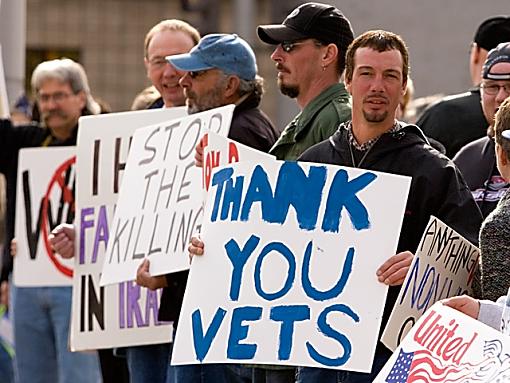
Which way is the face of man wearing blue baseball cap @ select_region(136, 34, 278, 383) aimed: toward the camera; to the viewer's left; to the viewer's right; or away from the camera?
to the viewer's left

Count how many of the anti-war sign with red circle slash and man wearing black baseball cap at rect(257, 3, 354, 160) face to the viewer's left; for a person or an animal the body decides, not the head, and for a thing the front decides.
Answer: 1

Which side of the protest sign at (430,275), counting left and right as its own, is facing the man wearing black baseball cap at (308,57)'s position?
right

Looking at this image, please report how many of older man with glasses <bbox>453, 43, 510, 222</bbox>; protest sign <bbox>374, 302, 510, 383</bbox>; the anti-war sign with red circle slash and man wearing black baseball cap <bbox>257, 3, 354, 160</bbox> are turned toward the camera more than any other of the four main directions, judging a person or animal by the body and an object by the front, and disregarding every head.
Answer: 3

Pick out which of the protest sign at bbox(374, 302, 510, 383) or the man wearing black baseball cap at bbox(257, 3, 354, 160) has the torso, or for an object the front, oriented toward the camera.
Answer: the protest sign

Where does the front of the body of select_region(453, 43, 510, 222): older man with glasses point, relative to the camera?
toward the camera

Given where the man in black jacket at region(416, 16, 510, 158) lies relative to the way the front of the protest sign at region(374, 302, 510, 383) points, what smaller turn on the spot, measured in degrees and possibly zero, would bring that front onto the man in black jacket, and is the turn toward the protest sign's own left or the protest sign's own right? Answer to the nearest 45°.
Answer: approximately 180°

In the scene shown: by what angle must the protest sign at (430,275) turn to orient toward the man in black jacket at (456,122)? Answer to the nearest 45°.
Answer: approximately 135° to its right

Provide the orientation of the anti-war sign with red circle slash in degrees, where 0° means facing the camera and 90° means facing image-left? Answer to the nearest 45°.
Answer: approximately 0°

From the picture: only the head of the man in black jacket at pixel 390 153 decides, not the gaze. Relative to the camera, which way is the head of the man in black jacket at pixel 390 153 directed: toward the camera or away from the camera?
toward the camera

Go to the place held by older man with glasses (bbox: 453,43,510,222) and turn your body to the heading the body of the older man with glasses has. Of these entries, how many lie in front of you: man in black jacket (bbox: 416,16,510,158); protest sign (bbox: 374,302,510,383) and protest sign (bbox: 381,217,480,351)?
2

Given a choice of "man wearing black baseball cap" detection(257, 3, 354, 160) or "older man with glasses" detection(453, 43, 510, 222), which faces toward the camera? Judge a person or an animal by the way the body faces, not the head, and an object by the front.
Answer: the older man with glasses

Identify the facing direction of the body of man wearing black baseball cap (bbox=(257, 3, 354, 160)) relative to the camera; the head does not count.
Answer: to the viewer's left

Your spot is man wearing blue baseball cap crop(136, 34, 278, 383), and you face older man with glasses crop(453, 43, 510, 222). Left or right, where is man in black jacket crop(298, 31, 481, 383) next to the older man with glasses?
right

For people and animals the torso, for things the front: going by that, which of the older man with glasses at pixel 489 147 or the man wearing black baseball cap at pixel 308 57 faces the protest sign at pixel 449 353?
the older man with glasses

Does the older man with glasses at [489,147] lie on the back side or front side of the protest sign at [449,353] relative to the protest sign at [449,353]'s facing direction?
on the back side
